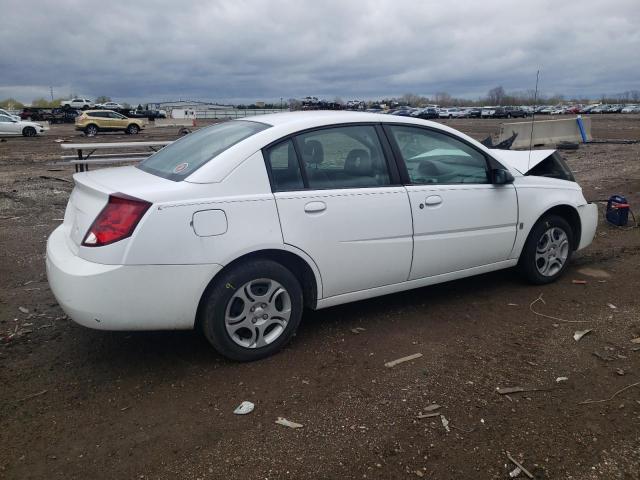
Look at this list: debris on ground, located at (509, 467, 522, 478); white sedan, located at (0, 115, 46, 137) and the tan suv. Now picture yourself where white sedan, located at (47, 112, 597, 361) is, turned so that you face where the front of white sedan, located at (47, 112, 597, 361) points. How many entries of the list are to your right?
1

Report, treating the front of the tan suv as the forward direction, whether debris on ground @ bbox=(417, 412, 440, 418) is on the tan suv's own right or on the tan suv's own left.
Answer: on the tan suv's own right

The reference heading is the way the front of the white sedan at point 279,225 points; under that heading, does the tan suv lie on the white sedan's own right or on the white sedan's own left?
on the white sedan's own left

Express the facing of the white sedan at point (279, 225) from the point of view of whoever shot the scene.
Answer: facing away from the viewer and to the right of the viewer

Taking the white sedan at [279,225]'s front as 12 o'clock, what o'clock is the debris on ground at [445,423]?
The debris on ground is roughly at 3 o'clock from the white sedan.
